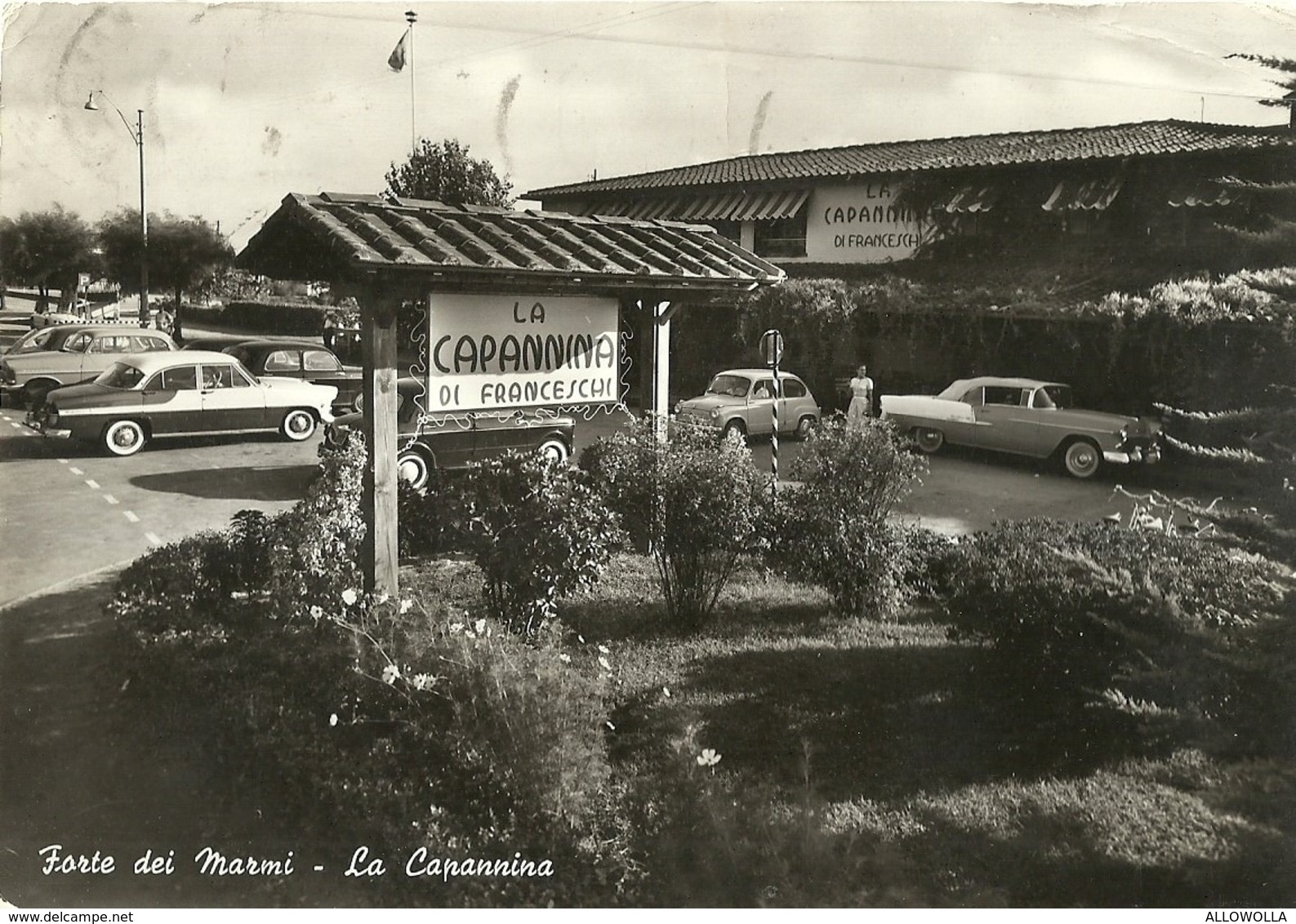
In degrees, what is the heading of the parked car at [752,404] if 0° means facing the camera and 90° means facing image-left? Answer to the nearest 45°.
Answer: approximately 45°

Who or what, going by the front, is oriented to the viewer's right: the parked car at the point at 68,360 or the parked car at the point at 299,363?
the parked car at the point at 299,363

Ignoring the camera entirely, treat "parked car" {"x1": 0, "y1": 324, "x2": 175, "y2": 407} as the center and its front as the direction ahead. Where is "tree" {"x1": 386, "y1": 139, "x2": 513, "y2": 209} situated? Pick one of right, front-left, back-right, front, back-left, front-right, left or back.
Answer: back

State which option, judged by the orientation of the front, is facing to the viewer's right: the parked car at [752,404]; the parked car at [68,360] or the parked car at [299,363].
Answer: the parked car at [299,363]

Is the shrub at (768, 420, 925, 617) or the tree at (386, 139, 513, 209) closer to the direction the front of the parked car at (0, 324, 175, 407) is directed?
the shrub

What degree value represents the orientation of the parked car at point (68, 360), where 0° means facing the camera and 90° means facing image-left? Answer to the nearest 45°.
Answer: approximately 45°

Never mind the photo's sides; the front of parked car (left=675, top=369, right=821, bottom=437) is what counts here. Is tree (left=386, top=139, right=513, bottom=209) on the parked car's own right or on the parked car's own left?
on the parked car's own right

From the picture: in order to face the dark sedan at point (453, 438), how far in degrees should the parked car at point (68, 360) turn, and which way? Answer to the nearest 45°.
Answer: approximately 90° to its left

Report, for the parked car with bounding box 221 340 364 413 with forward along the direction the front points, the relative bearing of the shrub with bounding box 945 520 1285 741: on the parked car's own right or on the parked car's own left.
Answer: on the parked car's own right
